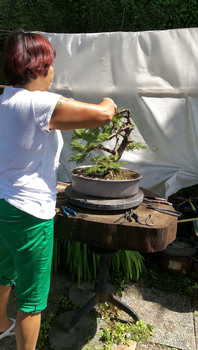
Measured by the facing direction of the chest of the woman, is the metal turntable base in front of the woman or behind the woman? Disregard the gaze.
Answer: in front

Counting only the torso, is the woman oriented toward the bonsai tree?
yes

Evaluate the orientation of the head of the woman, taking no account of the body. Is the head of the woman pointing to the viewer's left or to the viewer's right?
to the viewer's right

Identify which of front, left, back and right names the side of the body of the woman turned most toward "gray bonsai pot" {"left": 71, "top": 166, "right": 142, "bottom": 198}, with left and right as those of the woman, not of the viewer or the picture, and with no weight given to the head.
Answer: front

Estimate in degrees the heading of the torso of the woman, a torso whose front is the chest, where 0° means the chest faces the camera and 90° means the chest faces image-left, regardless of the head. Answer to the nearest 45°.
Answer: approximately 225°

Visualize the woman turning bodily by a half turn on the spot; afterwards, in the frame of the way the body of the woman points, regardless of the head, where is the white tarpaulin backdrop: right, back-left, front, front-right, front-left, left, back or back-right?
back
